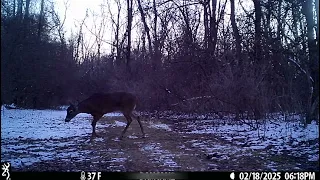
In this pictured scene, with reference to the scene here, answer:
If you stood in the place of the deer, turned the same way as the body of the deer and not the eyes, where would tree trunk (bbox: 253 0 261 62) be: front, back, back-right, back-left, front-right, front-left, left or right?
back

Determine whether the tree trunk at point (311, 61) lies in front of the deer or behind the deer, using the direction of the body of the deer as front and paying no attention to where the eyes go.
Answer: behind

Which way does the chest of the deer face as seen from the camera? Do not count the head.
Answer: to the viewer's left
